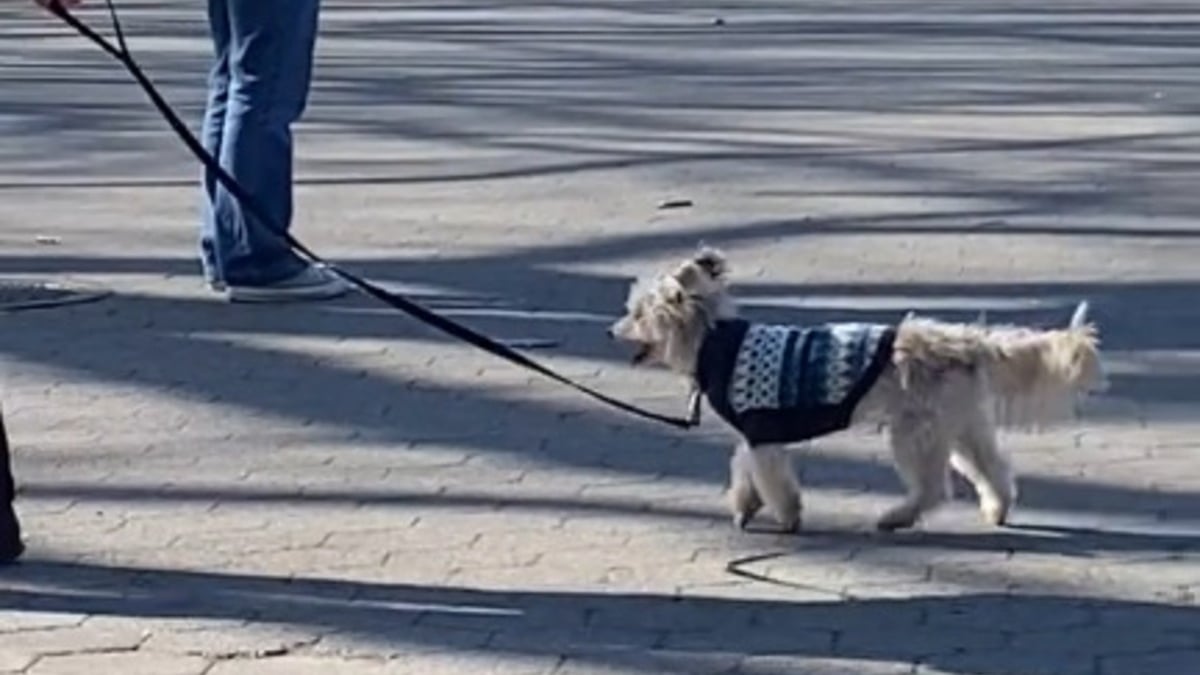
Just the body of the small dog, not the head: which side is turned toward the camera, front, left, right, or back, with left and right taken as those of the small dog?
left
